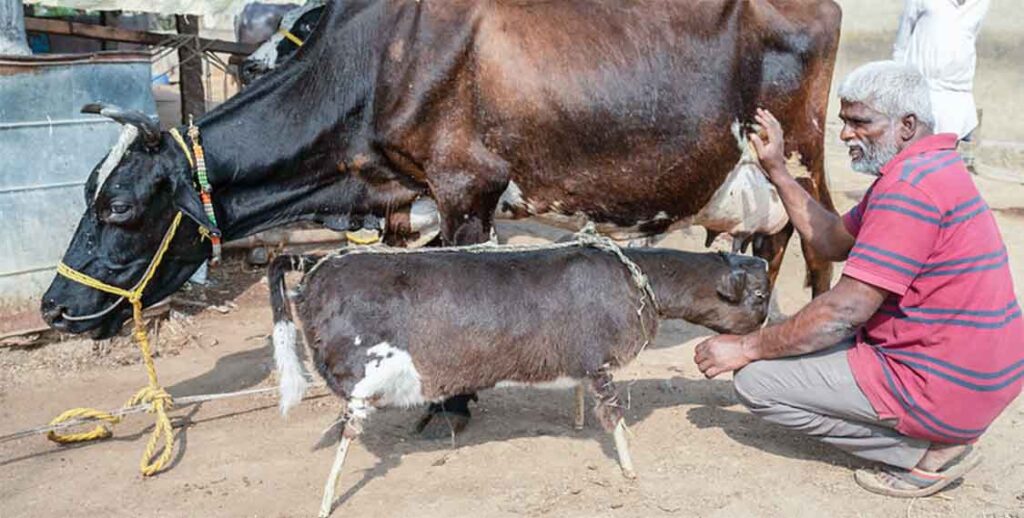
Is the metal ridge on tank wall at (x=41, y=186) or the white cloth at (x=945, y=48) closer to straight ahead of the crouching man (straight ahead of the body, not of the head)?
the metal ridge on tank wall

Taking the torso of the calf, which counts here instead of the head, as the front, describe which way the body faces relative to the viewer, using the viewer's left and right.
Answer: facing to the right of the viewer

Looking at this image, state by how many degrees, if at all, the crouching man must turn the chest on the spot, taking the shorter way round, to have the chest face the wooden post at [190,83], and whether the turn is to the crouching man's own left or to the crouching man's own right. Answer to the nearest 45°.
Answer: approximately 45° to the crouching man's own right

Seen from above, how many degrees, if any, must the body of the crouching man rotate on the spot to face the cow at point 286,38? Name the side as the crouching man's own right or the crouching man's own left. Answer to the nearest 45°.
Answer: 0° — they already face it

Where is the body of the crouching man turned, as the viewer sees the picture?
to the viewer's left

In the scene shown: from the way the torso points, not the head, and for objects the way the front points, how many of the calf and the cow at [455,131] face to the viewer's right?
1

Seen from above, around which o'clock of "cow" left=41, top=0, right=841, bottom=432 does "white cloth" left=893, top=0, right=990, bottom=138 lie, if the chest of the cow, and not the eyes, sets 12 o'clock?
The white cloth is roughly at 5 o'clock from the cow.

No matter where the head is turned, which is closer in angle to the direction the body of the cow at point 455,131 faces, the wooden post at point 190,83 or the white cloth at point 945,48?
the wooden post

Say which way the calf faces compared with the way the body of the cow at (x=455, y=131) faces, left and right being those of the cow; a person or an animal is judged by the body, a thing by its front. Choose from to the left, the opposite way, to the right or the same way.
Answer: the opposite way

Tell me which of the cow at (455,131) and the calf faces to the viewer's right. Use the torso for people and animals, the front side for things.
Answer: the calf

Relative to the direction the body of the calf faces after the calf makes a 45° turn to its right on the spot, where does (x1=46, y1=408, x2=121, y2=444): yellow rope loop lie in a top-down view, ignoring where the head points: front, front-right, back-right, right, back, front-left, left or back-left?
back-right

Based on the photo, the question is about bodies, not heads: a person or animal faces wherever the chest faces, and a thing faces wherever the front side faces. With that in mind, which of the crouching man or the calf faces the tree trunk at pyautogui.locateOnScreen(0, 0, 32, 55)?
the crouching man

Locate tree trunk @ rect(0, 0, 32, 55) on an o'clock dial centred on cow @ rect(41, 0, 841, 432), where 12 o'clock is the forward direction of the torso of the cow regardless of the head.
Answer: The tree trunk is roughly at 1 o'clock from the cow.

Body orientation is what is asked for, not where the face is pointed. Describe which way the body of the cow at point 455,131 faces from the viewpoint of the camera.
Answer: to the viewer's left

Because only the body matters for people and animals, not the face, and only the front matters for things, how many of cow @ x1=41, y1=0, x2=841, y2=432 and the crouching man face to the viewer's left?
2

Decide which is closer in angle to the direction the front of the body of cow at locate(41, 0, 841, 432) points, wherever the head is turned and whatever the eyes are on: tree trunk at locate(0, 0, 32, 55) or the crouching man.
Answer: the tree trunk
